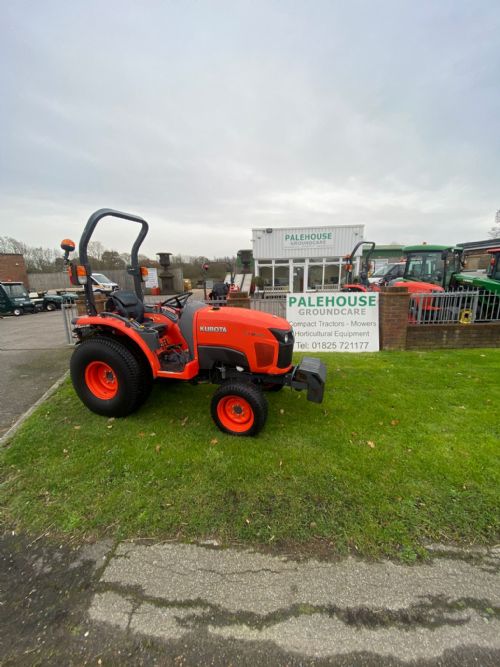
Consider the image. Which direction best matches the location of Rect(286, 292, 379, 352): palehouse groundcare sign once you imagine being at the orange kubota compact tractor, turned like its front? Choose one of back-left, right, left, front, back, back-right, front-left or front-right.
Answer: left

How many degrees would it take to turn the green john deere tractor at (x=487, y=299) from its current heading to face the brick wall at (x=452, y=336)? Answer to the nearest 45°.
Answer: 0° — it already faces it

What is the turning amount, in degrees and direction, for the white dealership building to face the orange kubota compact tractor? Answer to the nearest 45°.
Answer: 0° — it already faces it

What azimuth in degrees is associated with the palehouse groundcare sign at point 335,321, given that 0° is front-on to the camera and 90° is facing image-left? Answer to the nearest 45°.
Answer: approximately 0°

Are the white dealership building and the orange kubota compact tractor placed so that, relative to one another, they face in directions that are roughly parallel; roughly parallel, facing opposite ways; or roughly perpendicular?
roughly perpendicular

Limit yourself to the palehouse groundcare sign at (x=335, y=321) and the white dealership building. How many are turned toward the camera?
2

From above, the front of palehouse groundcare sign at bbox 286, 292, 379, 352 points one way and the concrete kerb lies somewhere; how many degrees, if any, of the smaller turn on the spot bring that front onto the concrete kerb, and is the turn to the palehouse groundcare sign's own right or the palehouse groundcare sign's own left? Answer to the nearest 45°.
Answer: approximately 45° to the palehouse groundcare sign's own right

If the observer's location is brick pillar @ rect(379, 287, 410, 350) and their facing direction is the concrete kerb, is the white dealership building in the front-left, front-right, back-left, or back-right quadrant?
back-right

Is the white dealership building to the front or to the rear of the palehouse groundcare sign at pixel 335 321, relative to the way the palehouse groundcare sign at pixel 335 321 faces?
to the rear

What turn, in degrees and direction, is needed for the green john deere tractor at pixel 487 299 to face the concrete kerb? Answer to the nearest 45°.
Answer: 0° — it already faces it

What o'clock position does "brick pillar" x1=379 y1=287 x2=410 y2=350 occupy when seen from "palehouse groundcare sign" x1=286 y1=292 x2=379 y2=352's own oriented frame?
The brick pillar is roughly at 9 o'clock from the palehouse groundcare sign.
